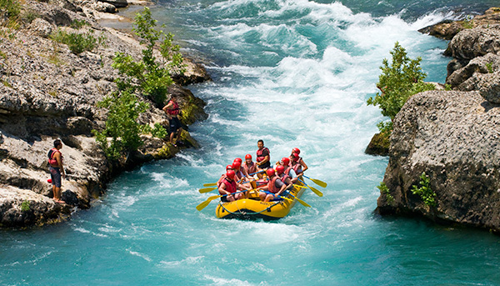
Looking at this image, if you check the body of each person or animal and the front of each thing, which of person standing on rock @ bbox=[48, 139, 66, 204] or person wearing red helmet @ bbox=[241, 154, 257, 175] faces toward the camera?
the person wearing red helmet

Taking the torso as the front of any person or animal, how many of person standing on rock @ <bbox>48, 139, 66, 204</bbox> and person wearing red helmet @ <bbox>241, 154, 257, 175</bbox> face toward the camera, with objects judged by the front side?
1

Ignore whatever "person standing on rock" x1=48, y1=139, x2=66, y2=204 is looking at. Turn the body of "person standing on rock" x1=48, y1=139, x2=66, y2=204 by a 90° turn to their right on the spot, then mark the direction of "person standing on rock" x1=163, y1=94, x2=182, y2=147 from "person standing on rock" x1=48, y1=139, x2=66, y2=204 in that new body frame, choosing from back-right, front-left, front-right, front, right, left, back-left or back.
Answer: back-left

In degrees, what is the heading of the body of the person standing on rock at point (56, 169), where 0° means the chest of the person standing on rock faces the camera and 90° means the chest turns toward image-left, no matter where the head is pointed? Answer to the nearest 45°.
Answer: approximately 270°

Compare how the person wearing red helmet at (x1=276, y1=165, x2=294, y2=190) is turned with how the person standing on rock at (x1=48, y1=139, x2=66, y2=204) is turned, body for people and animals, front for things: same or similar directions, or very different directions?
very different directions

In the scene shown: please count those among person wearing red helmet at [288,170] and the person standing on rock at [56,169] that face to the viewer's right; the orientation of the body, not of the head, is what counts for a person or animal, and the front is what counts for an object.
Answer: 1

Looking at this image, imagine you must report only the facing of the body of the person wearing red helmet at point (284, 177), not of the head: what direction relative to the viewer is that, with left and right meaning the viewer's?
facing the viewer and to the left of the viewer

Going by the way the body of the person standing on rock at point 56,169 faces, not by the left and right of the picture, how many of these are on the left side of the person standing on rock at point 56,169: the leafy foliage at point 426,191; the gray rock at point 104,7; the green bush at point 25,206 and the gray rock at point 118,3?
2

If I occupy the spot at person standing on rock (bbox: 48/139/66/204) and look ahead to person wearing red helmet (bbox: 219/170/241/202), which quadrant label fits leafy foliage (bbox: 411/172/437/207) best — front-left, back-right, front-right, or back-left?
front-right

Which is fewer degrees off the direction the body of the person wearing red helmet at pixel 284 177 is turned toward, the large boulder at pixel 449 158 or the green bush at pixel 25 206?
the green bush

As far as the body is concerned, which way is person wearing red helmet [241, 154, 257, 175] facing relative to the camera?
toward the camera

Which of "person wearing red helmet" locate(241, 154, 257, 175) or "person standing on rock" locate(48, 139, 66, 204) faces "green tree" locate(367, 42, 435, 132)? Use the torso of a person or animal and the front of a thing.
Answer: the person standing on rock

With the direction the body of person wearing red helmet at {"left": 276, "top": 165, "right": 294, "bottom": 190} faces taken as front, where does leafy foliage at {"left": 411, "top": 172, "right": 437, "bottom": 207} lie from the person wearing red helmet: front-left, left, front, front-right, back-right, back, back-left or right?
left

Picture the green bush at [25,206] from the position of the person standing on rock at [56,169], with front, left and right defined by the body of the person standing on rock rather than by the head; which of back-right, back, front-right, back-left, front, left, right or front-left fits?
back-right

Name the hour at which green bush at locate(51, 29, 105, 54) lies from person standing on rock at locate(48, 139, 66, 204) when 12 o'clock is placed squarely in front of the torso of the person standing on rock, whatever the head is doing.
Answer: The green bush is roughly at 9 o'clock from the person standing on rock.
